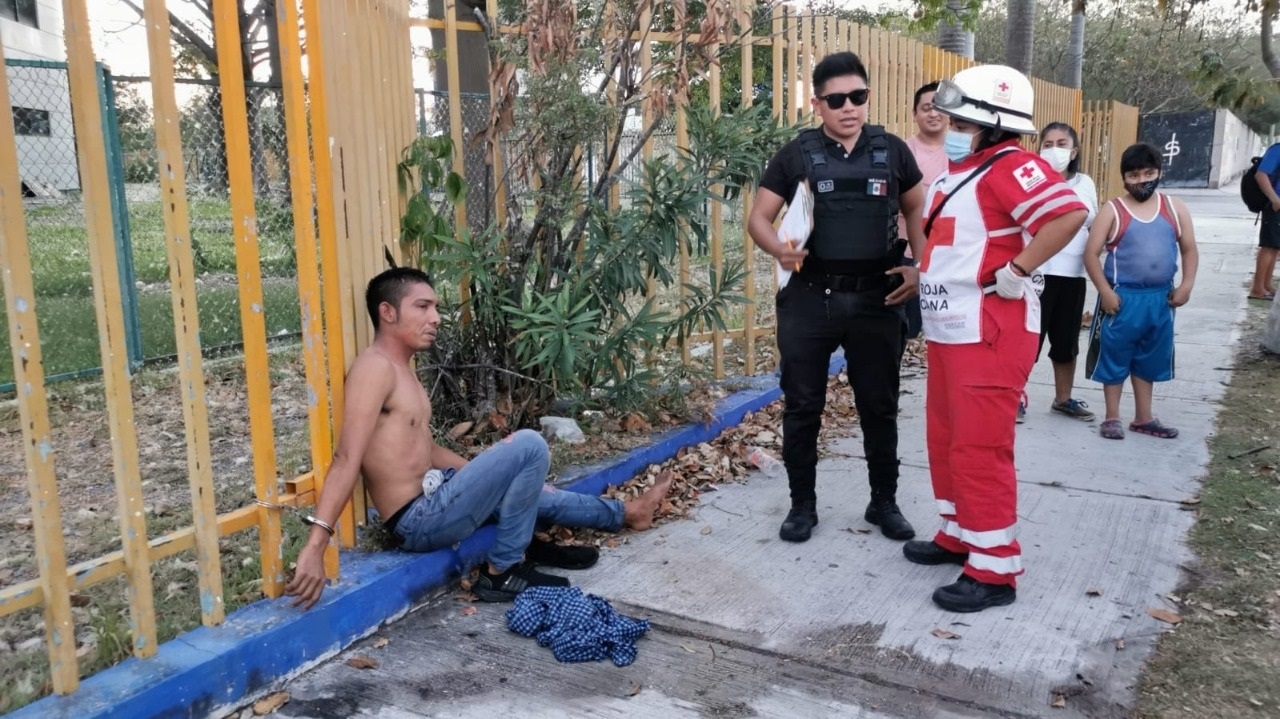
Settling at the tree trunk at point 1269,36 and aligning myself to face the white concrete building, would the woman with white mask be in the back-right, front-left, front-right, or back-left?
front-left

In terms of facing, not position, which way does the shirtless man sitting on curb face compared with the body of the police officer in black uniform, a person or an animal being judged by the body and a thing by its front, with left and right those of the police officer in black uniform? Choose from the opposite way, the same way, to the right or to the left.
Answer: to the left

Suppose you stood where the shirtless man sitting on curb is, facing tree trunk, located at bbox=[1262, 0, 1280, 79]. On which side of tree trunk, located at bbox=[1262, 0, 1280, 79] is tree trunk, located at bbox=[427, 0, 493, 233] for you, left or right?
left

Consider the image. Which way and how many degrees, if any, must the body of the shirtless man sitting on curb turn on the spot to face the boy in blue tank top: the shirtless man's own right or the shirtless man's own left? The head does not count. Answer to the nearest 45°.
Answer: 0° — they already face them

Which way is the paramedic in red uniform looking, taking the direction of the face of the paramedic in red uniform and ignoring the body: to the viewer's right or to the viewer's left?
to the viewer's left

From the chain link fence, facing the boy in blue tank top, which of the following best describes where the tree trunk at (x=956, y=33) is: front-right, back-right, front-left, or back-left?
front-left

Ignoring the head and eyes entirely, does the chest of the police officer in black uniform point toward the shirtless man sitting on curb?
no

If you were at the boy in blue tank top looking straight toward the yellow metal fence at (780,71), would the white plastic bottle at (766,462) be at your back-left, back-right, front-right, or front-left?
front-left

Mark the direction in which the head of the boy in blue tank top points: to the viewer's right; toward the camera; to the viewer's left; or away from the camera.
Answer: toward the camera

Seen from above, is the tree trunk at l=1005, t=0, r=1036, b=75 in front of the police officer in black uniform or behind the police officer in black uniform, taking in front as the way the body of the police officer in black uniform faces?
behind

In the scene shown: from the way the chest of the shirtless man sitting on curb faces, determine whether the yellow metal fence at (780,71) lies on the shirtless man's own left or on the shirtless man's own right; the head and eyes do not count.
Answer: on the shirtless man's own left

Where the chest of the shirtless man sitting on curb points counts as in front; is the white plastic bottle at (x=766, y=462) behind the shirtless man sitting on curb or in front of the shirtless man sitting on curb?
in front

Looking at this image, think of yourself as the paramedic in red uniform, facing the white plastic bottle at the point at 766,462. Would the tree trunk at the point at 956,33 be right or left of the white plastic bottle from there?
right

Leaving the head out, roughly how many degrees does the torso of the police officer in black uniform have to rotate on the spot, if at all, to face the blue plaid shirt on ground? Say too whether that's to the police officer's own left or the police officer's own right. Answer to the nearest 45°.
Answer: approximately 45° to the police officer's own right

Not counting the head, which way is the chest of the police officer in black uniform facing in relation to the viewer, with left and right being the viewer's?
facing the viewer

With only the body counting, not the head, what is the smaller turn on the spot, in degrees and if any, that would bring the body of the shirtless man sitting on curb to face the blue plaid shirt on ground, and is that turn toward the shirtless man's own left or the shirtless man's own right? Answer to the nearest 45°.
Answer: approximately 45° to the shirtless man's own right

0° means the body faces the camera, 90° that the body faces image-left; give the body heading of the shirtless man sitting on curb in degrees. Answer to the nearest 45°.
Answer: approximately 270°

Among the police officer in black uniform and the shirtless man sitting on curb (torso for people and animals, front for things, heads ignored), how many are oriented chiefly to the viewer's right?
1
